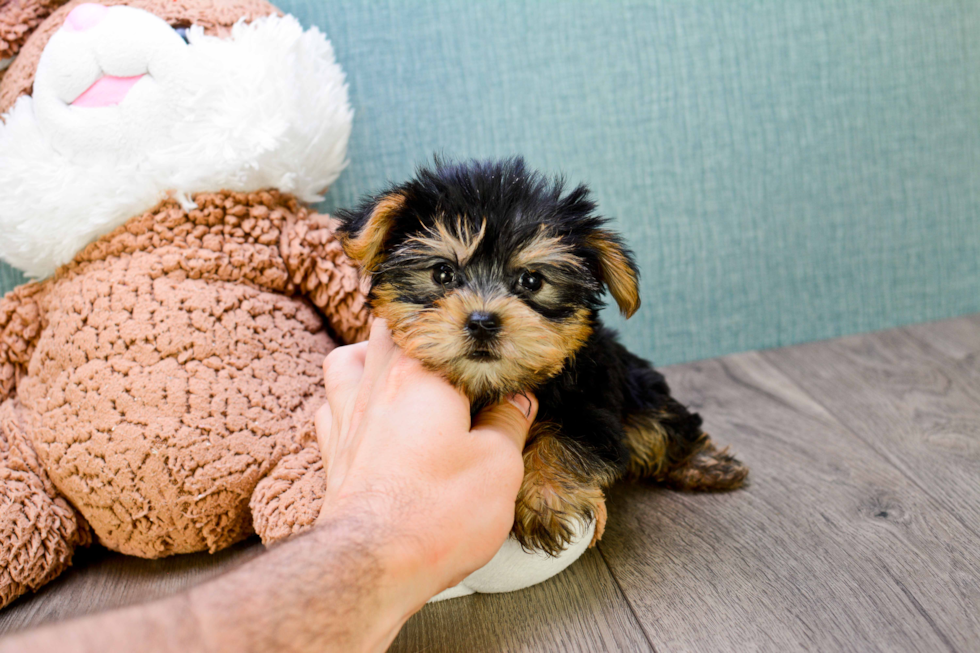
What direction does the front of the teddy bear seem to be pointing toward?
toward the camera

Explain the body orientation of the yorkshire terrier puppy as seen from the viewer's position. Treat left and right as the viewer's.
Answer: facing the viewer and to the left of the viewer
